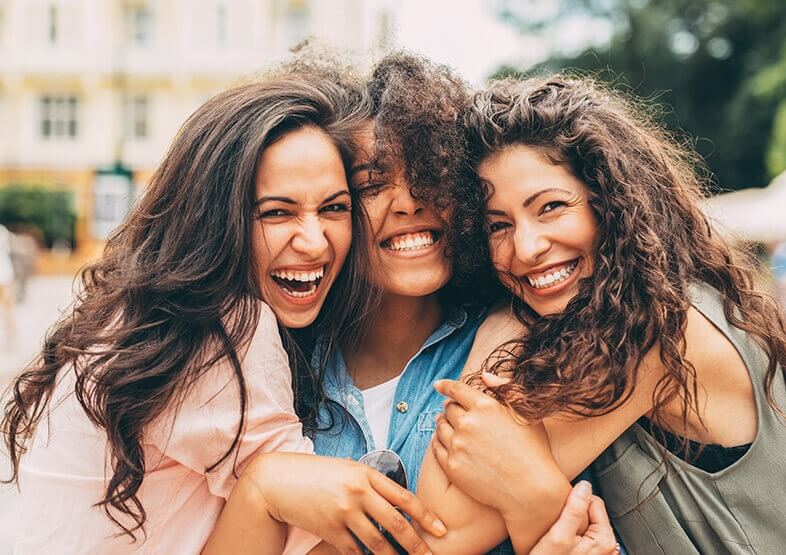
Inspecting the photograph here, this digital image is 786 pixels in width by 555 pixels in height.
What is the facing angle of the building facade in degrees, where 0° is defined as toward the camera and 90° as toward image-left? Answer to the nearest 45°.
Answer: approximately 0°

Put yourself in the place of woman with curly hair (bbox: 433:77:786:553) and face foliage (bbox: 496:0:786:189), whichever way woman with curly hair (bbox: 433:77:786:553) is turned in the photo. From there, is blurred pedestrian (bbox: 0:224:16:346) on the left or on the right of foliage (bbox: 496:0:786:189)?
left

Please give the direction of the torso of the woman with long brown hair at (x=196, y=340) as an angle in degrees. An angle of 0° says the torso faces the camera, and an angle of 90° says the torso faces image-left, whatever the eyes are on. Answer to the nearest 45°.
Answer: approximately 270°

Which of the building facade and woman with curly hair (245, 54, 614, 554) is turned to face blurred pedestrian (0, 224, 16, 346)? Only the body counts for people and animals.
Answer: the building facade

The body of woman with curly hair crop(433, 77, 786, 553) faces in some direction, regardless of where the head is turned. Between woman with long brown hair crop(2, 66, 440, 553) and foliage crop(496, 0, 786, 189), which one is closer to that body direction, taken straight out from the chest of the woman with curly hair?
the woman with long brown hair

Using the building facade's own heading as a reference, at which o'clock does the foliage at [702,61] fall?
The foliage is roughly at 10 o'clock from the building facade.

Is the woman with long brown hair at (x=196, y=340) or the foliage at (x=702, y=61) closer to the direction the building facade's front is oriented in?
the woman with long brown hair
